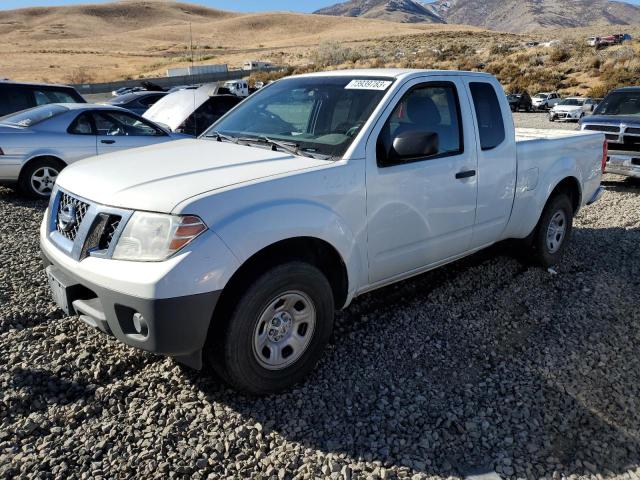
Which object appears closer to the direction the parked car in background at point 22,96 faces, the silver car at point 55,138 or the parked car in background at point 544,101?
the parked car in background

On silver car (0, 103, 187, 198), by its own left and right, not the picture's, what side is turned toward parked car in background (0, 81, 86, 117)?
left

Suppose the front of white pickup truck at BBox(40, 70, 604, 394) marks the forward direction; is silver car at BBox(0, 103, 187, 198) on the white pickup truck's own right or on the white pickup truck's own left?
on the white pickup truck's own right

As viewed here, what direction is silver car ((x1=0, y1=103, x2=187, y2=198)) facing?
to the viewer's right

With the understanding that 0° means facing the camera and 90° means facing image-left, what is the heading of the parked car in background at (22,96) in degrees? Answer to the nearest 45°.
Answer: approximately 270°

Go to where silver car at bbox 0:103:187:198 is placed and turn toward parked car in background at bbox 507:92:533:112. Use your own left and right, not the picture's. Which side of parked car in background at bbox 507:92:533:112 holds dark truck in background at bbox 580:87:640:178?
right

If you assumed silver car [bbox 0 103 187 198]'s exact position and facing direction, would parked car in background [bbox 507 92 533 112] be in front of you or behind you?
in front
